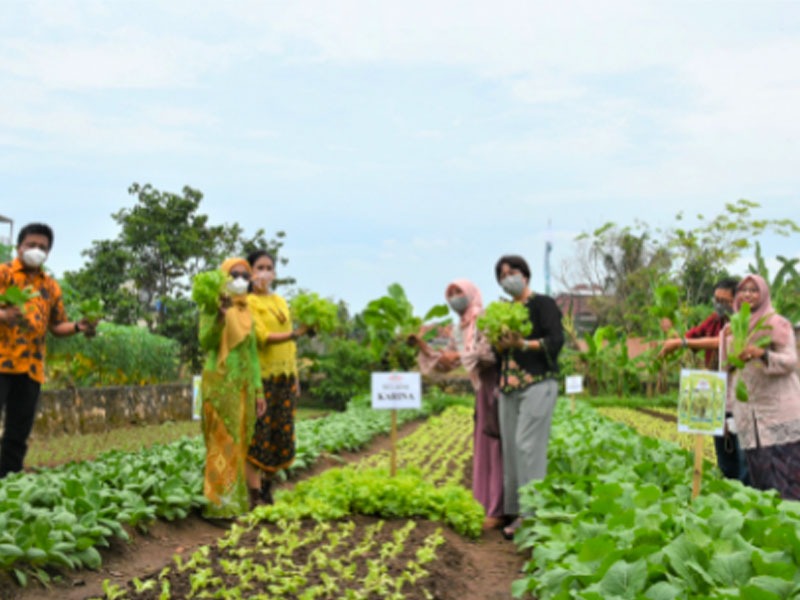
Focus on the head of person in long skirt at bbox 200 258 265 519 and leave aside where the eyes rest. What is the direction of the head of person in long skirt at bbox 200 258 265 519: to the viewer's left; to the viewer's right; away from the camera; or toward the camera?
toward the camera

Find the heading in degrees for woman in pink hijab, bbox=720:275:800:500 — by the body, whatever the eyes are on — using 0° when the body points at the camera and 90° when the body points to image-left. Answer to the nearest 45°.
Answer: approximately 45°

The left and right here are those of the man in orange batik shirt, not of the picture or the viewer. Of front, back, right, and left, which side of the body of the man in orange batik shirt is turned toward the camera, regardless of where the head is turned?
front

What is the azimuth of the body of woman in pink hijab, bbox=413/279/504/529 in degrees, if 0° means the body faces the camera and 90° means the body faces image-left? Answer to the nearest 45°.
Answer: approximately 45°

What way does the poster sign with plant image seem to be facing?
toward the camera

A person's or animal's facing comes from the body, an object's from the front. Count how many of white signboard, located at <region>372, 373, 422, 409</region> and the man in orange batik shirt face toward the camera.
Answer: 2

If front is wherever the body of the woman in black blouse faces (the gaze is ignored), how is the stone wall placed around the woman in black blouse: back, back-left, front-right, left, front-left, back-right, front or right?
right

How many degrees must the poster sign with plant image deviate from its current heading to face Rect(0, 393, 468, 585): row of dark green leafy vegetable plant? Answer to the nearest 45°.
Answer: approximately 90° to its right

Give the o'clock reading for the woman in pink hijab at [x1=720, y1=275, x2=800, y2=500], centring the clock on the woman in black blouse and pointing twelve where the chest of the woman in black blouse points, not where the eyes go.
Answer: The woman in pink hijab is roughly at 8 o'clock from the woman in black blouse.

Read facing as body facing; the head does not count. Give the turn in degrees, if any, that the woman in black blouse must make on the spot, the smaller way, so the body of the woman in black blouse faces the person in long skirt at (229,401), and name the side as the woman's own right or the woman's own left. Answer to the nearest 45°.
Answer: approximately 45° to the woman's own right

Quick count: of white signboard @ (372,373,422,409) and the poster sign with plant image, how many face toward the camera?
2

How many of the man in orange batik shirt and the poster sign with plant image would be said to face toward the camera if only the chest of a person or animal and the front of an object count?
2

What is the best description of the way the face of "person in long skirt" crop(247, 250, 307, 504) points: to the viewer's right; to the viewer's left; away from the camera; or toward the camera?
toward the camera
